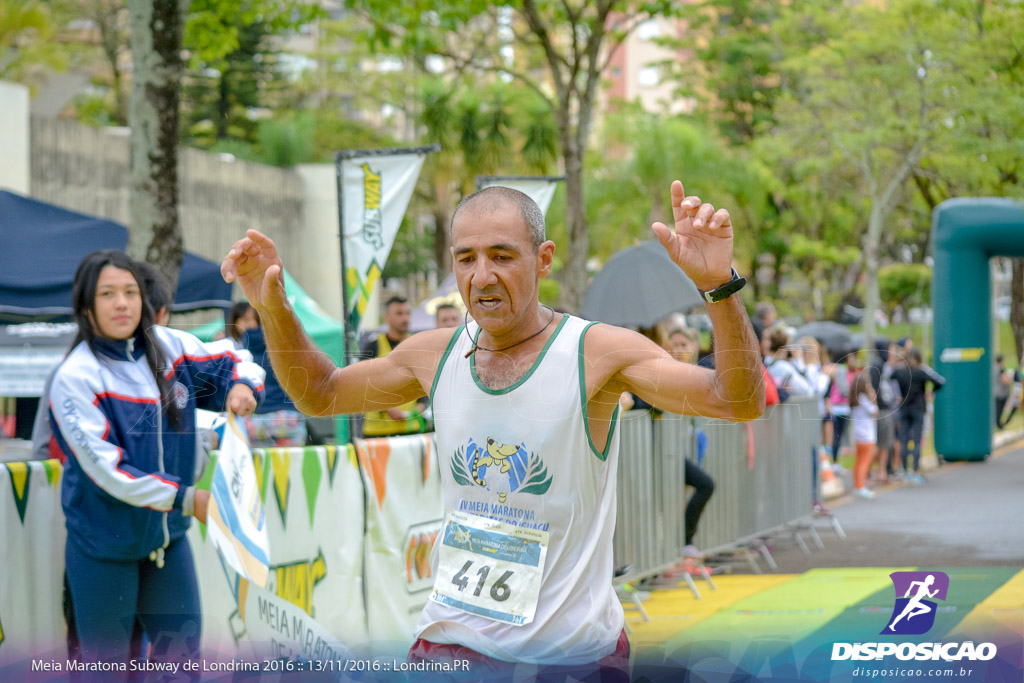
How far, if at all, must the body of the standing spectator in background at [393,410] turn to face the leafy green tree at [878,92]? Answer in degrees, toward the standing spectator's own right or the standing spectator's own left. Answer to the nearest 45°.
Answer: approximately 90° to the standing spectator's own left

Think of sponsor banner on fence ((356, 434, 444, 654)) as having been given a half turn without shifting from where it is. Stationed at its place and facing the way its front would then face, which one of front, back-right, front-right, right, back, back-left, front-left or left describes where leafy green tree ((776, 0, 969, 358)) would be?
front-right

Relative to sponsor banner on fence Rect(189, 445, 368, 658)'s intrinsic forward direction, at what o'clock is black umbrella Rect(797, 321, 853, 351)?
The black umbrella is roughly at 7 o'clock from the sponsor banner on fence.

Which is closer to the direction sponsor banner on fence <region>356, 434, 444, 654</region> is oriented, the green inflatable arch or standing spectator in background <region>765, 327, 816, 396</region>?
the green inflatable arch

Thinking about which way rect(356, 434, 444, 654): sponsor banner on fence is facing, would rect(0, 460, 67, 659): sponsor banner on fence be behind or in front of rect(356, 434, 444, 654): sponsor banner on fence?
in front

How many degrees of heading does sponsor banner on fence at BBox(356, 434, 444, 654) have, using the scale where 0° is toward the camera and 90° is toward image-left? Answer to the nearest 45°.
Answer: approximately 0°
